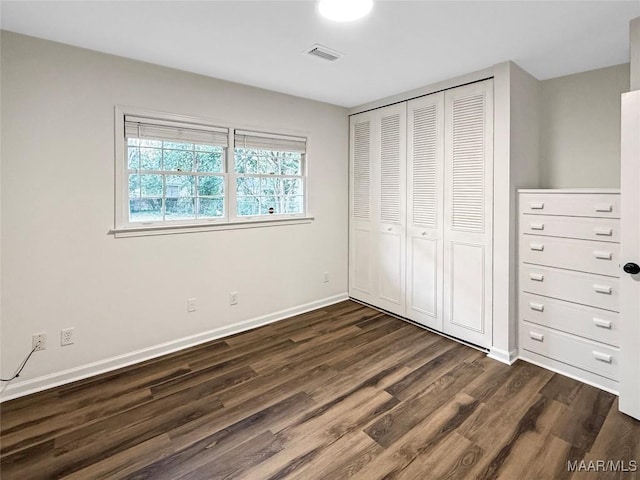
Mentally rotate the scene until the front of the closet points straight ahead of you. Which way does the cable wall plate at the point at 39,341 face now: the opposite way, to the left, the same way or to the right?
to the left

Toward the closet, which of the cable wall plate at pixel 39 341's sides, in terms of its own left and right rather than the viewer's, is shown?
left

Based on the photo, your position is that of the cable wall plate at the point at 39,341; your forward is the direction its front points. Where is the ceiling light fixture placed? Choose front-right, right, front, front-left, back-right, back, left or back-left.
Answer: front-left

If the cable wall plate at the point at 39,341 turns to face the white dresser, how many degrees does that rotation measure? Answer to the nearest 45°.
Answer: approximately 45° to its left

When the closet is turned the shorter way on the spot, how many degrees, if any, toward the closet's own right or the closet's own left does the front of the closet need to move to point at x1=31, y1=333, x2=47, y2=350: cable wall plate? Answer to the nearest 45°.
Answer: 0° — it already faces it

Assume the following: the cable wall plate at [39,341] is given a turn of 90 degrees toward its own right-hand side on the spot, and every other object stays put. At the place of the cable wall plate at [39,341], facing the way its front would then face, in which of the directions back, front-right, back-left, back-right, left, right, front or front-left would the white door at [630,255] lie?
back-left

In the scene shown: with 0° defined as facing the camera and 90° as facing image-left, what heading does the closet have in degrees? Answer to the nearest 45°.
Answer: approximately 45°

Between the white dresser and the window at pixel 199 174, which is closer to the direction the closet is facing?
the window

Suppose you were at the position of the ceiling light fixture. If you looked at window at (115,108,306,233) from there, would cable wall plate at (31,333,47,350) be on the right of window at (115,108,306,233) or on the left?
left

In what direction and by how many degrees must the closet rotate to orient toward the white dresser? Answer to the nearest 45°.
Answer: approximately 90° to its left
